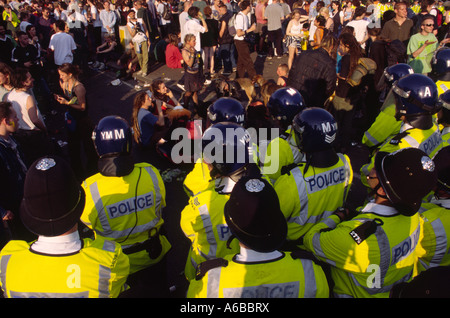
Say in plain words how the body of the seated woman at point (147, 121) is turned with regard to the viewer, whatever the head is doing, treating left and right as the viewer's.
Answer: facing to the right of the viewer

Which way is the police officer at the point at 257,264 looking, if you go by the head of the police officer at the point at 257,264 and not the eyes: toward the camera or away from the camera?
away from the camera

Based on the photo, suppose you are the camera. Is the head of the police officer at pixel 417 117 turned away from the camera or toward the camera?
away from the camera

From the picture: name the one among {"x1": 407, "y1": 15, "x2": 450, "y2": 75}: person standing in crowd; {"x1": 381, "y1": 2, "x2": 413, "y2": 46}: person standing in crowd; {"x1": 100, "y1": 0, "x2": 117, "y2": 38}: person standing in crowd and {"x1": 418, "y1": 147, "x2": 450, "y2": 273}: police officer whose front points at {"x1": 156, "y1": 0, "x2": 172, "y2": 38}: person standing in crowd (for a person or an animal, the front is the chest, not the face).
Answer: the police officer

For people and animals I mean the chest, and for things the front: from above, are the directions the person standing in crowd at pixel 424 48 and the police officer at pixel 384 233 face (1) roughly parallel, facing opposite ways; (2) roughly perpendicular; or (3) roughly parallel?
roughly parallel, facing opposite ways

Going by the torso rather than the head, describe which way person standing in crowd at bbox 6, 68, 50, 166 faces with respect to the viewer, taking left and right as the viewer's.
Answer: facing away from the viewer and to the right of the viewer

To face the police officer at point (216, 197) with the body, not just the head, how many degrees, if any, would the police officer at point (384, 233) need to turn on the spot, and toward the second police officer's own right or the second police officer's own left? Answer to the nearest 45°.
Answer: approximately 45° to the second police officer's own left

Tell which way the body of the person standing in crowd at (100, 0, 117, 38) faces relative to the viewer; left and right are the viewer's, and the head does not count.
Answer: facing the viewer

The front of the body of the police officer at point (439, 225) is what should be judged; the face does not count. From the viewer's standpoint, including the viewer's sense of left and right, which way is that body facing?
facing away from the viewer and to the left of the viewer

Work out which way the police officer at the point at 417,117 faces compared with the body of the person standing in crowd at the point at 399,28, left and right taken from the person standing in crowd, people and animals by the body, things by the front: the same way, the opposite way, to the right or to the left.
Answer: the opposite way

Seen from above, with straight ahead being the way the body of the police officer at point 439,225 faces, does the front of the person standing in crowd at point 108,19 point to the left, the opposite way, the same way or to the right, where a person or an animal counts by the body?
the opposite way
